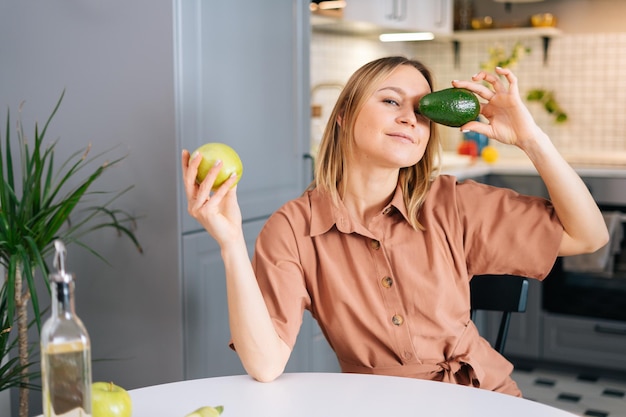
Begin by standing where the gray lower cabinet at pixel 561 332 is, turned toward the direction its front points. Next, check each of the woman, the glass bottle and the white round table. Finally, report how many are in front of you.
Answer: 3

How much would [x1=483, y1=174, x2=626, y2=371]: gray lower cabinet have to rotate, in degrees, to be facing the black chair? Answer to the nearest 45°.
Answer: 0° — it already faces it

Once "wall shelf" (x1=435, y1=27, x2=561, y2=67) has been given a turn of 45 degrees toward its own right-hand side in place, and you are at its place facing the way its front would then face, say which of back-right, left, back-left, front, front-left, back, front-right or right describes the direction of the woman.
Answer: front-left

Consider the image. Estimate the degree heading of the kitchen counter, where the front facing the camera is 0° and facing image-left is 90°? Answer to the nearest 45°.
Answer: approximately 0°

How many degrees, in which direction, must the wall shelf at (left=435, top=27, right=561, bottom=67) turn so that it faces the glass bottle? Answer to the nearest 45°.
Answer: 0° — it already faces it

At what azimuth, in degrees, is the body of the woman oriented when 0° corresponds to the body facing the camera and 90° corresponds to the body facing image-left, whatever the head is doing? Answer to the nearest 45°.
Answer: approximately 0°

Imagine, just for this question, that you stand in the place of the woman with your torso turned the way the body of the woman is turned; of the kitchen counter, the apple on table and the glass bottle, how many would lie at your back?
1

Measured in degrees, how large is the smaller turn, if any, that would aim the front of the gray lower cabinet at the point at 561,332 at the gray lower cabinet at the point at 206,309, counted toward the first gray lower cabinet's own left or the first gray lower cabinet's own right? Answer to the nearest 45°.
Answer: approximately 45° to the first gray lower cabinet's own right

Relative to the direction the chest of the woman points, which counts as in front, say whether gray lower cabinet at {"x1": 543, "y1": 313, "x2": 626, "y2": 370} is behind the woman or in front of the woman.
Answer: behind
